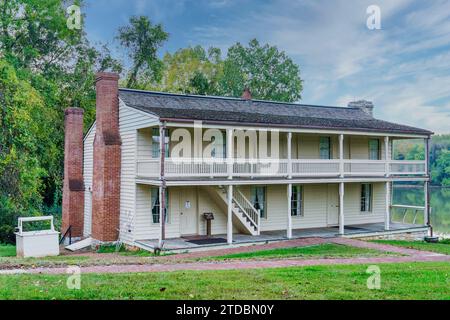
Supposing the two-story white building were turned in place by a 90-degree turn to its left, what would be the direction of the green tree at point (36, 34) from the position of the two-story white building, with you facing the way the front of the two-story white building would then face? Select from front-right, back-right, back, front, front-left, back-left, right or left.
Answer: left

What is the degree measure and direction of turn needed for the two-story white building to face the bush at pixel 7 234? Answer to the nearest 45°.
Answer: approximately 135° to its right

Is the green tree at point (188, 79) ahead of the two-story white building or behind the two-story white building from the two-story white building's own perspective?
behind

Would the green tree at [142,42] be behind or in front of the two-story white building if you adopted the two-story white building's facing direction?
behind

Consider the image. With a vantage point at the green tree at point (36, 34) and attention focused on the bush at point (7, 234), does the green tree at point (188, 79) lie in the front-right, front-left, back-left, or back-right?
back-left

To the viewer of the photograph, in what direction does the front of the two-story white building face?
facing the viewer and to the right of the viewer
